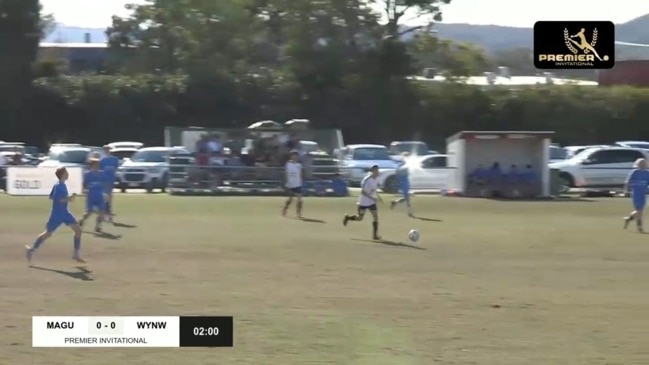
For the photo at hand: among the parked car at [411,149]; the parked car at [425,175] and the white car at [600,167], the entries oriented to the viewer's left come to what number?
2

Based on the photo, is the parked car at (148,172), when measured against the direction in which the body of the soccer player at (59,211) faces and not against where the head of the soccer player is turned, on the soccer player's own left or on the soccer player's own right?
on the soccer player's own left

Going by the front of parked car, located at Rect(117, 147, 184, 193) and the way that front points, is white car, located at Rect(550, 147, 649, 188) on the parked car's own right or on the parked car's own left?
on the parked car's own left

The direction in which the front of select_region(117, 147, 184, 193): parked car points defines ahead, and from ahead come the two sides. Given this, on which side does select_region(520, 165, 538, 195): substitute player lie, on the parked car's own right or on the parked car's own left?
on the parked car's own left

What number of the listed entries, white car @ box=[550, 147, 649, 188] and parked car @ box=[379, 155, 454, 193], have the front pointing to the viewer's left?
2

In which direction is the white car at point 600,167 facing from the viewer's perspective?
to the viewer's left

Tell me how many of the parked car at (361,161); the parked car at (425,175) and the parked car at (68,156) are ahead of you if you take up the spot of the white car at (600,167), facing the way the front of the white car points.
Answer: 3

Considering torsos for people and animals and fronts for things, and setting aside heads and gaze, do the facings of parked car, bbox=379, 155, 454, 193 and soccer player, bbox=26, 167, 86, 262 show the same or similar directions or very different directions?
very different directions

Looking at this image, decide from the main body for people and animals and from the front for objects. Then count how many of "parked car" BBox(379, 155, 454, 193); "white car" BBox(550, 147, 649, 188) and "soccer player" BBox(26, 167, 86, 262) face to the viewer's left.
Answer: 2

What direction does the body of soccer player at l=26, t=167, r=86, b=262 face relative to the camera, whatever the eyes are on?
to the viewer's right

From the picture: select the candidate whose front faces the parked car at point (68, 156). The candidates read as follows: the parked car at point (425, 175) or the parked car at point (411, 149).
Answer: the parked car at point (425, 175)

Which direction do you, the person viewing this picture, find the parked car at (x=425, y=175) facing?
facing to the left of the viewer

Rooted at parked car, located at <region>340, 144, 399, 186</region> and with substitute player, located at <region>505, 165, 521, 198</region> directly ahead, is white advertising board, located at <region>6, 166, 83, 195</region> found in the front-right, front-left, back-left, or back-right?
back-right

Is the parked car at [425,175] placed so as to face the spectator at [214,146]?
yes

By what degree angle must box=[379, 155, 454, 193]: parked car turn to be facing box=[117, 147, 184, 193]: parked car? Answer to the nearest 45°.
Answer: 0° — it already faces it
